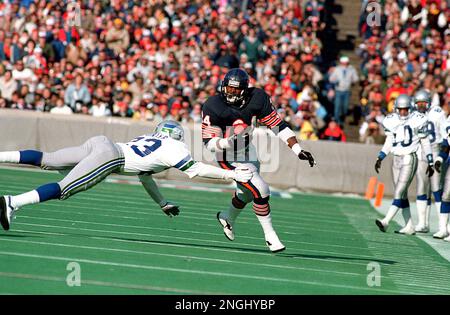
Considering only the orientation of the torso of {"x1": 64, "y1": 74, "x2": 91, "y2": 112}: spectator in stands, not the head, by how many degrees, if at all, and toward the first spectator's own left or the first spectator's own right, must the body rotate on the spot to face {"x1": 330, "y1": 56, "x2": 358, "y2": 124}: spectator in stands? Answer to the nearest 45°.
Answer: approximately 90° to the first spectator's own left

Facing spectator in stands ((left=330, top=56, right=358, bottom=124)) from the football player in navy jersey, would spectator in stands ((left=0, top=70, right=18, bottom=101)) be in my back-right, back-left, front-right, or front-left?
front-left

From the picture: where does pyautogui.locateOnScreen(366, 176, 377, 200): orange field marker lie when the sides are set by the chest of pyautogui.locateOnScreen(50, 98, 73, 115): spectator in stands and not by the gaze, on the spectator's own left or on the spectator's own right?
on the spectator's own left

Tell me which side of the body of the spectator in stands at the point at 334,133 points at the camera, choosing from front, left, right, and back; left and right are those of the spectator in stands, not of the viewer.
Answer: front

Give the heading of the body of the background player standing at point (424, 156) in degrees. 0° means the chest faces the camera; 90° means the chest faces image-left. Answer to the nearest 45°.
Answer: approximately 45°

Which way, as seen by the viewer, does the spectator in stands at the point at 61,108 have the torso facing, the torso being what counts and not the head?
toward the camera

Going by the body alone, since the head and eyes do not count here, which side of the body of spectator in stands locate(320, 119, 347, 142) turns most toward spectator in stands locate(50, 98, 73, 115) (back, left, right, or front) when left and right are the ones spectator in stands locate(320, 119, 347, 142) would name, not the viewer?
right

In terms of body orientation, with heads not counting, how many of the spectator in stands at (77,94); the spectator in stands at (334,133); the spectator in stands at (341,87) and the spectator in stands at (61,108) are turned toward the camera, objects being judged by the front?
4

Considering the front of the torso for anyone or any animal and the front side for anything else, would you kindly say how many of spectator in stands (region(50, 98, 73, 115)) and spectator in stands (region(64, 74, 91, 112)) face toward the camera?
2

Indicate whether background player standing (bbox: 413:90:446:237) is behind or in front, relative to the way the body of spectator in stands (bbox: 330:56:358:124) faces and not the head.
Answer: in front

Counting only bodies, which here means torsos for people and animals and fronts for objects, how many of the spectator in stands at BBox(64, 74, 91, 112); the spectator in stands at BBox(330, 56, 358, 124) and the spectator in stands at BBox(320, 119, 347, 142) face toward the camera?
3

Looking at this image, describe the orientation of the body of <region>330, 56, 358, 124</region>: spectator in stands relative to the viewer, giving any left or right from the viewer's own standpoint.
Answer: facing the viewer

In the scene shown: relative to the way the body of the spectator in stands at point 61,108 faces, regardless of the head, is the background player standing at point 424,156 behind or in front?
in front

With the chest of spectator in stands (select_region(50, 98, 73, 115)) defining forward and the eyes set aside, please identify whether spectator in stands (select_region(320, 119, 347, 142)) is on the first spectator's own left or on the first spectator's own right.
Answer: on the first spectator's own left

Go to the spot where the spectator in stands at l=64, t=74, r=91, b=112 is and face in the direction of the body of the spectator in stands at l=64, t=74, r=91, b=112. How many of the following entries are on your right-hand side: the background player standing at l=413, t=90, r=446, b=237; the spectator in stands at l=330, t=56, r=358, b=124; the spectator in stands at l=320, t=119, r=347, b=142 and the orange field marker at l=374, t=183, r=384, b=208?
0

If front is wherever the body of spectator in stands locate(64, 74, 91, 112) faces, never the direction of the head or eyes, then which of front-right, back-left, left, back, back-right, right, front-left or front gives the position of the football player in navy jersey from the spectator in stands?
front
